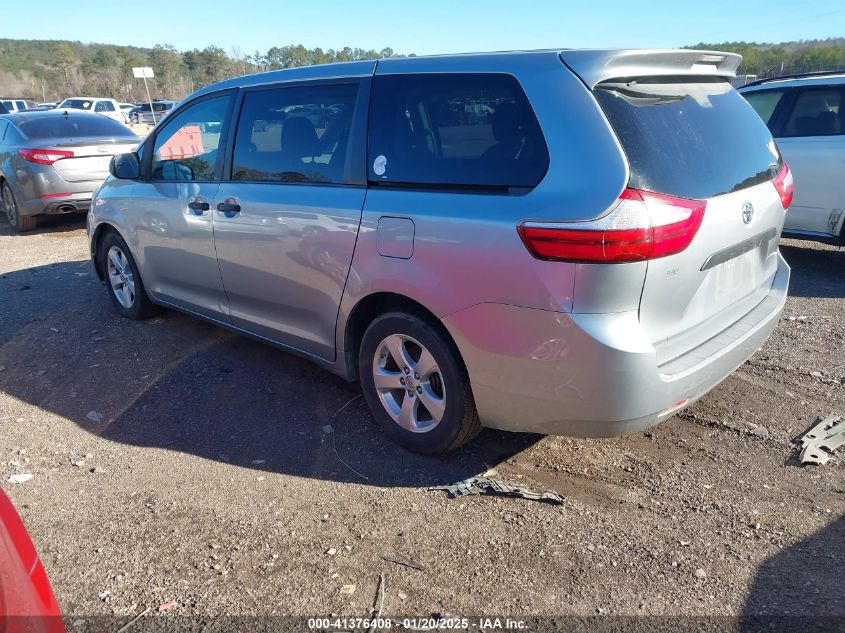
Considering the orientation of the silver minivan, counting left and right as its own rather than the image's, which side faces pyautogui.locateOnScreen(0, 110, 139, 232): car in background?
front

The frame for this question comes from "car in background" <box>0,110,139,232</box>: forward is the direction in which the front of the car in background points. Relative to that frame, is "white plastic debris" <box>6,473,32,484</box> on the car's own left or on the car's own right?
on the car's own left

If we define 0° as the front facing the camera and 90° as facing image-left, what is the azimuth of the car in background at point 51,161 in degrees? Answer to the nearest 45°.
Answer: approximately 135°

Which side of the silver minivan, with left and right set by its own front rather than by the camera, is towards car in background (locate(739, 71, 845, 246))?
right

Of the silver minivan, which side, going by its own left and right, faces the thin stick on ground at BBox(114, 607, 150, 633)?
left

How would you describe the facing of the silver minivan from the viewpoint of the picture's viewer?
facing away from the viewer and to the left of the viewer

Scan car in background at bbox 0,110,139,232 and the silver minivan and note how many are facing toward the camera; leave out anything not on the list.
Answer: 0
